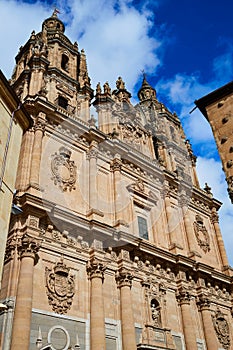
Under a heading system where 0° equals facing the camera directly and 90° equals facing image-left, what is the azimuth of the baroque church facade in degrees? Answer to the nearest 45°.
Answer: approximately 315°

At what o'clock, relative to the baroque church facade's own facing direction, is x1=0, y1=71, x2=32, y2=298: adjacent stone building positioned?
The adjacent stone building is roughly at 2 o'clock from the baroque church facade.
